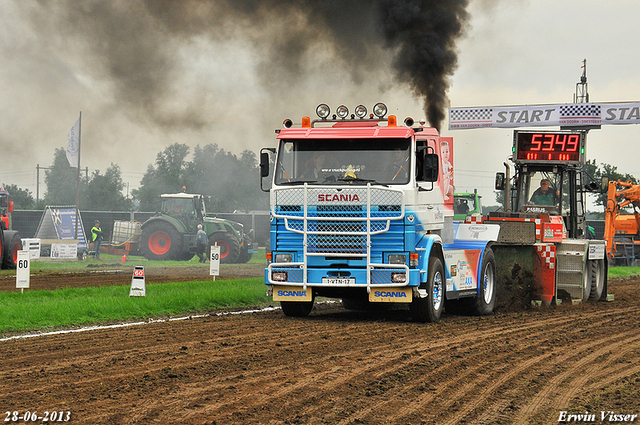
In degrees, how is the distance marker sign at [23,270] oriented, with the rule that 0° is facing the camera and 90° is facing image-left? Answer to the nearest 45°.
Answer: approximately 0°

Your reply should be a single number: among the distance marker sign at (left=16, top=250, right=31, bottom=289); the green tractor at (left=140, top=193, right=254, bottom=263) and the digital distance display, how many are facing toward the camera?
2

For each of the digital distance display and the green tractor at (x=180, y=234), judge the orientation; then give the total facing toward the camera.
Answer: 1

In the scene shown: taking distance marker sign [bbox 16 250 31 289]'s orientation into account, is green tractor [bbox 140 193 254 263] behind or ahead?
behind

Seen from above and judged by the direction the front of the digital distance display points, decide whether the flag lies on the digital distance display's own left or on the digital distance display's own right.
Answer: on the digital distance display's own right

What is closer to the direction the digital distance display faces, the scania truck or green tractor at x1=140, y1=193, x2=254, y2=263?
the scania truck

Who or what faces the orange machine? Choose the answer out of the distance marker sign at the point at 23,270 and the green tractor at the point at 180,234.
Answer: the green tractor

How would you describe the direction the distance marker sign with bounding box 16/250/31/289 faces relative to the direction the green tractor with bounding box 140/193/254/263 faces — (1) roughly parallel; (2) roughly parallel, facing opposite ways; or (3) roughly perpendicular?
roughly perpendicular

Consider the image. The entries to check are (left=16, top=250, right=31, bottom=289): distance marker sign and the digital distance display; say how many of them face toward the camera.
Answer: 2

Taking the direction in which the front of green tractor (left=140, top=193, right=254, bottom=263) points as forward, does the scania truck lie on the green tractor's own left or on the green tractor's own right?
on the green tractor's own right

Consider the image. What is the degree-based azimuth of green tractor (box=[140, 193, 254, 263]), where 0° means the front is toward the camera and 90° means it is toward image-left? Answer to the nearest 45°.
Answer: approximately 270°
